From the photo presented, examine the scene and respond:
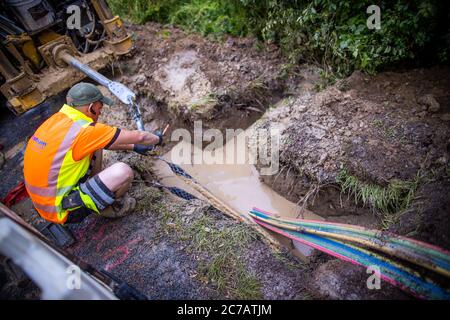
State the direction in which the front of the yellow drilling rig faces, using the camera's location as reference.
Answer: facing the viewer and to the right of the viewer

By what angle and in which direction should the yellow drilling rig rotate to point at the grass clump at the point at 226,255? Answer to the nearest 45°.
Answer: approximately 45° to its right

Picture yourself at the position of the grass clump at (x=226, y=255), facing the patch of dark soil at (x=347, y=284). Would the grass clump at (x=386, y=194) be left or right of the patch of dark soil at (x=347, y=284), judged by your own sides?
left

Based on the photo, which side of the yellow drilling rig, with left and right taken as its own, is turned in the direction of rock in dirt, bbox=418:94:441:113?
front

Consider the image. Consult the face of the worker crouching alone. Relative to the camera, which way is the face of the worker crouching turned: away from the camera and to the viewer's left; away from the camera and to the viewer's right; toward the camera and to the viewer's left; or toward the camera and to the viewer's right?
away from the camera and to the viewer's right

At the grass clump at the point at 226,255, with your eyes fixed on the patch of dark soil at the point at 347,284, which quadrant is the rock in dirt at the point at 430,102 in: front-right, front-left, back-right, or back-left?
front-left

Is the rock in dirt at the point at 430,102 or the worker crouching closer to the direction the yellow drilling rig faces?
the rock in dirt

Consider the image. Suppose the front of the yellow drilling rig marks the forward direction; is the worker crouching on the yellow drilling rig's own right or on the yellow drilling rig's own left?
on the yellow drilling rig's own right

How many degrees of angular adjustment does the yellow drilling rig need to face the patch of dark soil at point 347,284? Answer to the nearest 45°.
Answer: approximately 45° to its right
